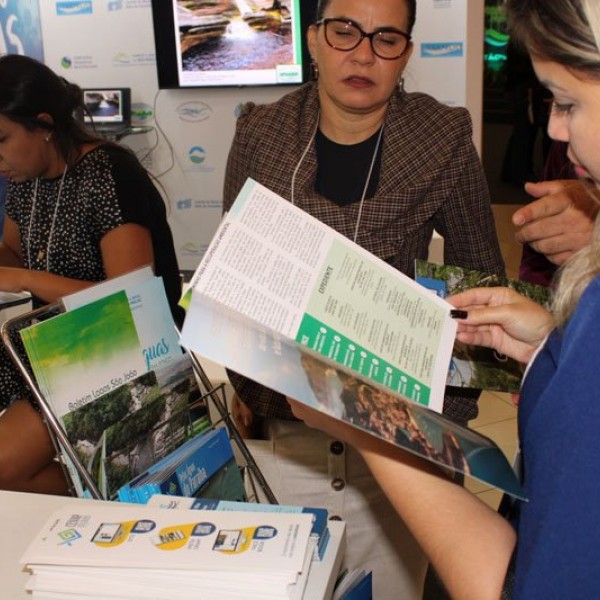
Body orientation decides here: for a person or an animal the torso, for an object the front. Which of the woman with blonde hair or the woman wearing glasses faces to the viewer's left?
the woman with blonde hair

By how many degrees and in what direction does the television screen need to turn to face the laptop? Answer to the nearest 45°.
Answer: approximately 90° to its right

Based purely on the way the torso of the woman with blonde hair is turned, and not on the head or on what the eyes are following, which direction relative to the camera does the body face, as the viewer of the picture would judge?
to the viewer's left

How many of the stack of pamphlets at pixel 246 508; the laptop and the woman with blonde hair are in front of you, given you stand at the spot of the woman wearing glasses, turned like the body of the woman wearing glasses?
2

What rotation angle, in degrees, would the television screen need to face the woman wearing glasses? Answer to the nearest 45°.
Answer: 0° — it already faces them

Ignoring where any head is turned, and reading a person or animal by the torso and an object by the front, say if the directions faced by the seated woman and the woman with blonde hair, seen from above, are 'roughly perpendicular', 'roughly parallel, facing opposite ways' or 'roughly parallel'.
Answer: roughly perpendicular

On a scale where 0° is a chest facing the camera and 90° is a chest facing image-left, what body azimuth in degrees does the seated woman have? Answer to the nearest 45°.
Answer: approximately 45°
